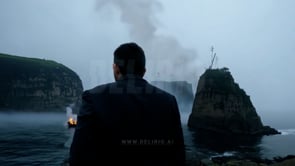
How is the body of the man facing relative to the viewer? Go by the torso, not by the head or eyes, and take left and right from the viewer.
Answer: facing away from the viewer
